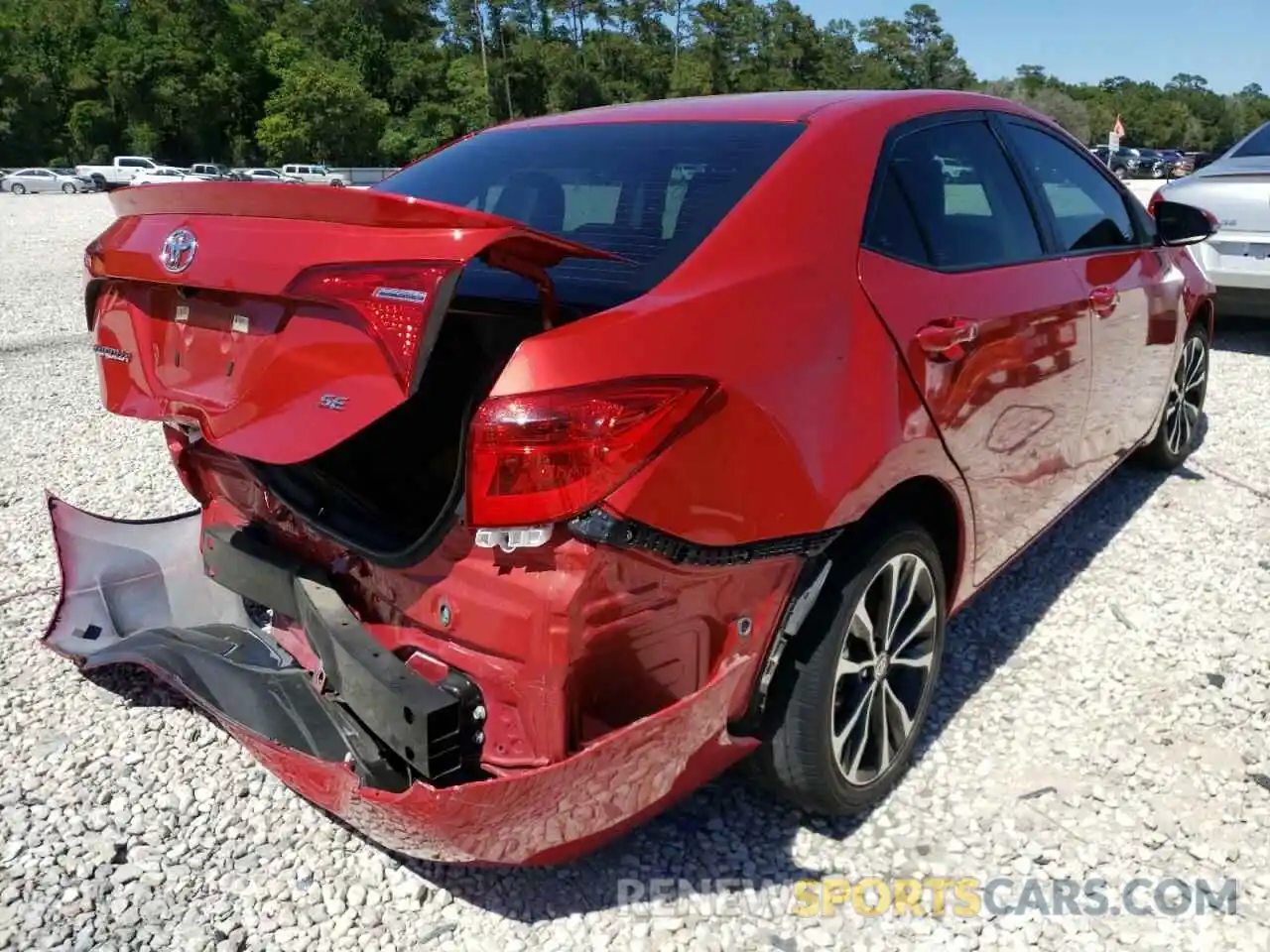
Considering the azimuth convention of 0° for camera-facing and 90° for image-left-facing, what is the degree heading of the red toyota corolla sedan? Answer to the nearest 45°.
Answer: approximately 225°

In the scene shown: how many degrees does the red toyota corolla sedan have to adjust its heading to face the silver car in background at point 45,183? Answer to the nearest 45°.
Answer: approximately 90° to its left

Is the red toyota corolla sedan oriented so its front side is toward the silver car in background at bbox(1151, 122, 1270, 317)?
yes
